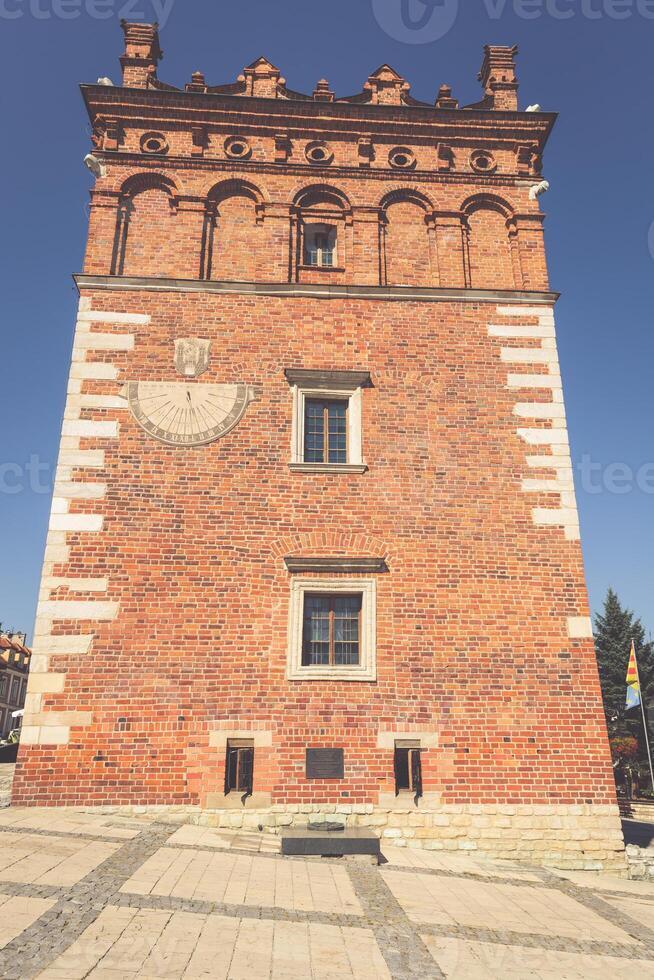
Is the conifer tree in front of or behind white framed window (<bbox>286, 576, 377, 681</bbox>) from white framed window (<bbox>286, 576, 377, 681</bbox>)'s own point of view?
behind

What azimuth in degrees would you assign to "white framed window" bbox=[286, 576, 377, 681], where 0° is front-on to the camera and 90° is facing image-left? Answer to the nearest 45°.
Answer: approximately 0°
